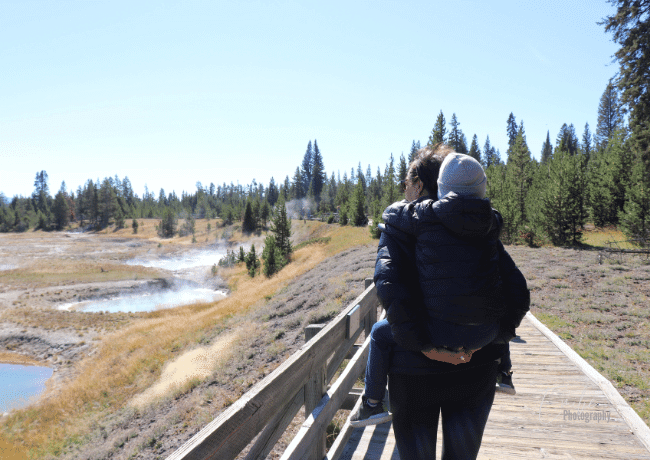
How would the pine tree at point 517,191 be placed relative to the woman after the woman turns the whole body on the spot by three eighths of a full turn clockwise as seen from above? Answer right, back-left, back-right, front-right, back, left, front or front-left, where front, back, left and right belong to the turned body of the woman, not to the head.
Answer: back-left

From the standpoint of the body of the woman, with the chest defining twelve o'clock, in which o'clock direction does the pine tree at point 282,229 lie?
The pine tree is roughly at 11 o'clock from the woman.

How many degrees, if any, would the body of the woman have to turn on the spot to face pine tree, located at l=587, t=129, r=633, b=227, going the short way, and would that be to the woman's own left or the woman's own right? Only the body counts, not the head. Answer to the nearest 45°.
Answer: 0° — they already face it

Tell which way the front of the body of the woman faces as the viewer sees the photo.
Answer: away from the camera

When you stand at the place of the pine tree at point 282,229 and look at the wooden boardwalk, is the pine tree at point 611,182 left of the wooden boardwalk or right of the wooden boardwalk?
left

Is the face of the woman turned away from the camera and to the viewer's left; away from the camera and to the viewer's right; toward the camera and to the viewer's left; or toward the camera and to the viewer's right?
away from the camera and to the viewer's left

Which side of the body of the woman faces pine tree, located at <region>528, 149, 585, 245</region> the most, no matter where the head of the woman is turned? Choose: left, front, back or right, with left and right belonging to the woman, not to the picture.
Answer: front

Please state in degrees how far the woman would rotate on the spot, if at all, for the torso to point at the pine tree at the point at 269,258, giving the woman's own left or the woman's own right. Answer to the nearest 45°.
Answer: approximately 45° to the woman's own left

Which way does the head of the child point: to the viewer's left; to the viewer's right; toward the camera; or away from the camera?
away from the camera

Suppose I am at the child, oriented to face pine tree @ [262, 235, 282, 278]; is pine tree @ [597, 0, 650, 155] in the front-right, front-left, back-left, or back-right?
front-right
